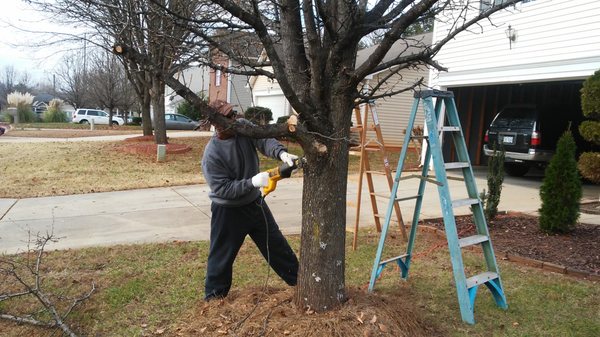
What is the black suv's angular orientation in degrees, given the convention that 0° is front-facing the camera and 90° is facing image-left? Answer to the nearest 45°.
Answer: approximately 225°

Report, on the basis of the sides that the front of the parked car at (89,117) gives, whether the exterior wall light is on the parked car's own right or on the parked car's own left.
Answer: on the parked car's own right
